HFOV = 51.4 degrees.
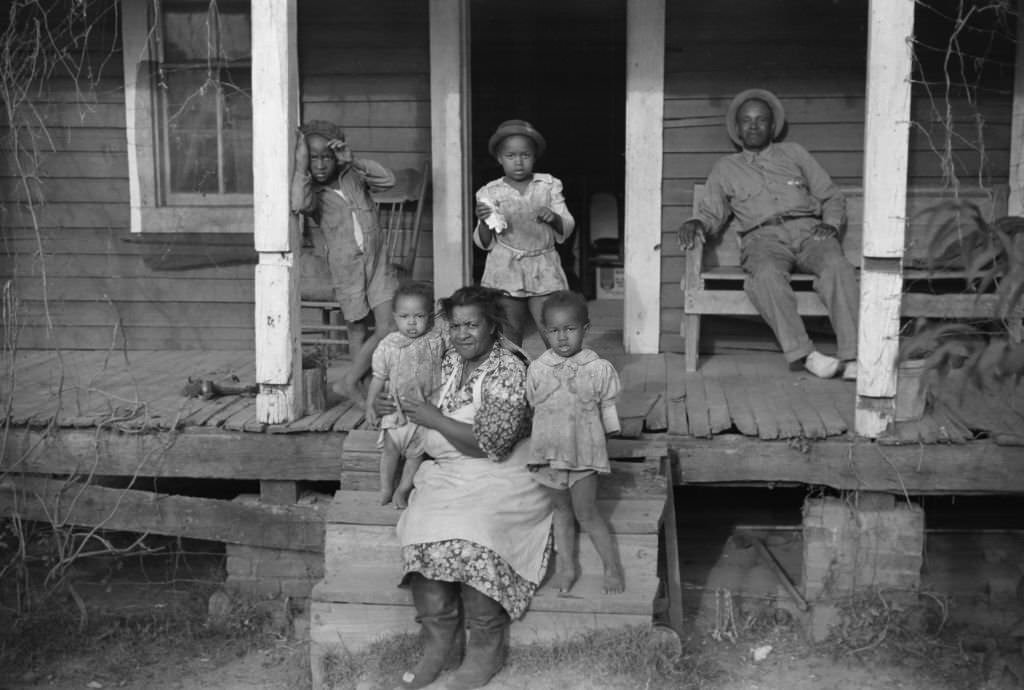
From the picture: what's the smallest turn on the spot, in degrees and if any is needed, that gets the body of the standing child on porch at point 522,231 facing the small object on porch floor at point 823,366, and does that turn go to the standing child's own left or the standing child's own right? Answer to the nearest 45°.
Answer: approximately 90° to the standing child's own left

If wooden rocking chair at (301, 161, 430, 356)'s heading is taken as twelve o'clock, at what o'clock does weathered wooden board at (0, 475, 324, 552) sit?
The weathered wooden board is roughly at 12 o'clock from the wooden rocking chair.

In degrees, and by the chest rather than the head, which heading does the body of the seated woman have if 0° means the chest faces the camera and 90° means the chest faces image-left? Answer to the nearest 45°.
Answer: approximately 45°

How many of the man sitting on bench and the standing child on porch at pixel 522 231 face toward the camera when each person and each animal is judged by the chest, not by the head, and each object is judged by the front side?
2

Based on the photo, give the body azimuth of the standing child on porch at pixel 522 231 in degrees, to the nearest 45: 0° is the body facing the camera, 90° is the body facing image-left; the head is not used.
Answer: approximately 0°
